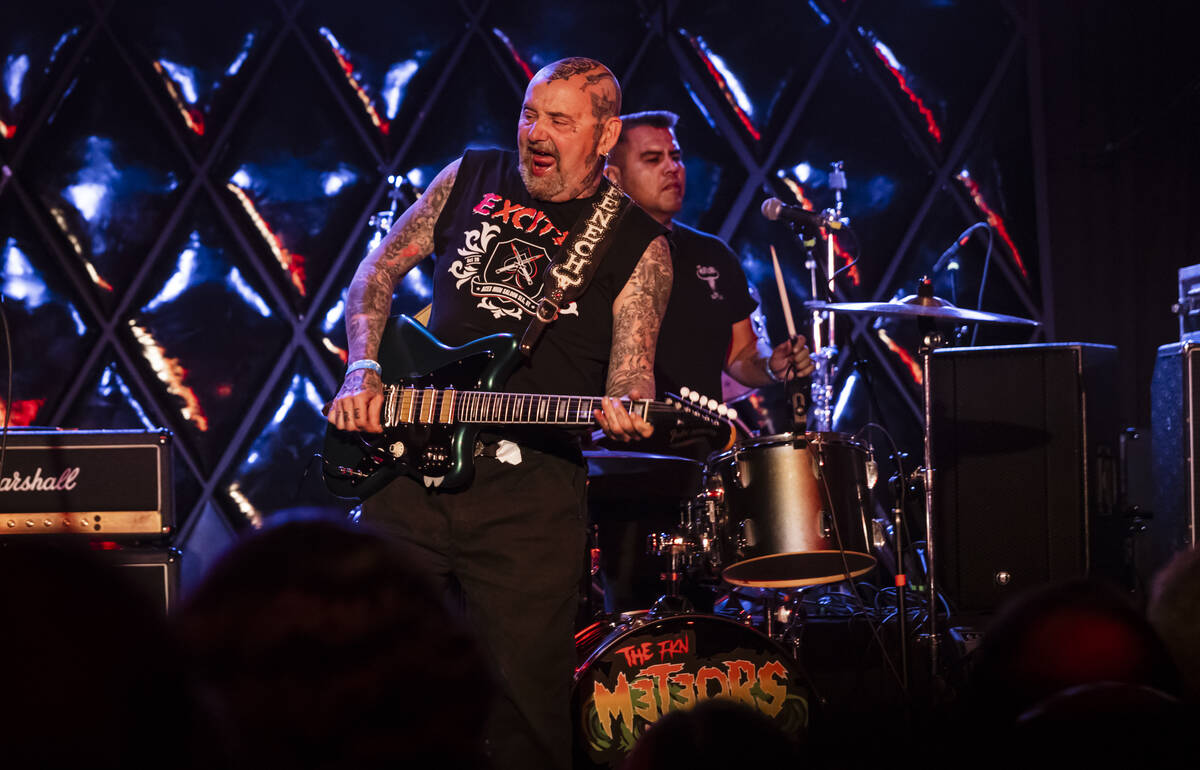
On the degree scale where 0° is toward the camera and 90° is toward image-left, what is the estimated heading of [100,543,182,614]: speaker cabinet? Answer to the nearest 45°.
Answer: approximately 0°

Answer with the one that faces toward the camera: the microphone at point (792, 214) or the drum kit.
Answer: the drum kit

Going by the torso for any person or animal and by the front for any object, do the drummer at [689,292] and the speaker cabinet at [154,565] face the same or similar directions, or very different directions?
same or similar directions

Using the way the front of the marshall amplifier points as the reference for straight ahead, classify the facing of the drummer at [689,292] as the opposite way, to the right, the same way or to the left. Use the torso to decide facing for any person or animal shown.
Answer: the same way

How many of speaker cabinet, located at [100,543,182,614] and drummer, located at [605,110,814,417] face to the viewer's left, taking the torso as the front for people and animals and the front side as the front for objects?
0

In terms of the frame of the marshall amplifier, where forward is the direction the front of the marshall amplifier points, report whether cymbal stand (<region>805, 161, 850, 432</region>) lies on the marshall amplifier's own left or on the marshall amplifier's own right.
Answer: on the marshall amplifier's own left

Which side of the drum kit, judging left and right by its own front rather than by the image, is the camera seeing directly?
front

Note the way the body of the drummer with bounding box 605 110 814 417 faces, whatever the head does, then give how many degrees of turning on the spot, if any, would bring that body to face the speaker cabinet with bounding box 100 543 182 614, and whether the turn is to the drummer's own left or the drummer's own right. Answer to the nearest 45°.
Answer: approximately 90° to the drummer's own right

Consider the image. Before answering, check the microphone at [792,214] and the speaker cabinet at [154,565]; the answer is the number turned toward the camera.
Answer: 1

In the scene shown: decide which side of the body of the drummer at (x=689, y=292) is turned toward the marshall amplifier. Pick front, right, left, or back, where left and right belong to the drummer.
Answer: right

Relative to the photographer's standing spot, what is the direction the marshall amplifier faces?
facing the viewer

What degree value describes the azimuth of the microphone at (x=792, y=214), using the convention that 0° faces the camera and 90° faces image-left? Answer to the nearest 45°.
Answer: approximately 90°

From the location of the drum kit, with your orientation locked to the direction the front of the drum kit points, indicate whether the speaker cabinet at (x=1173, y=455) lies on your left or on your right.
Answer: on your left

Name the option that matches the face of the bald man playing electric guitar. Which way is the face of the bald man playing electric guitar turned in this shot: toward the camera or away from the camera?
toward the camera
